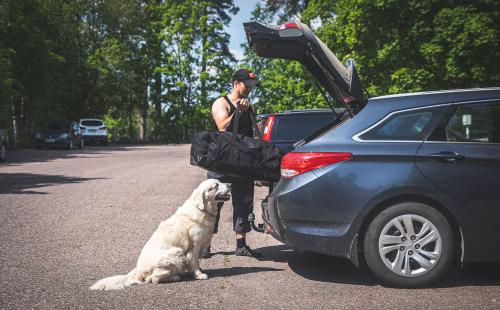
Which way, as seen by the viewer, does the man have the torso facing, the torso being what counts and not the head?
to the viewer's right

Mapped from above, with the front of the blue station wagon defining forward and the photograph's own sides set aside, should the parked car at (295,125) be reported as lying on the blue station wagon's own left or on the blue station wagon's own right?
on the blue station wagon's own left

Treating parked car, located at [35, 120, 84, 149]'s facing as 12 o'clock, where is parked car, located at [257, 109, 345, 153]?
parked car, located at [257, 109, 345, 153] is roughly at 10 o'clock from parked car, located at [35, 120, 84, 149].

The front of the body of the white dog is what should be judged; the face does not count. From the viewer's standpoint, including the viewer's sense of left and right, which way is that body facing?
facing to the right of the viewer

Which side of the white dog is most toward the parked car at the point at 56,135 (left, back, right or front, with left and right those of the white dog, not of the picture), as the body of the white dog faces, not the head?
left

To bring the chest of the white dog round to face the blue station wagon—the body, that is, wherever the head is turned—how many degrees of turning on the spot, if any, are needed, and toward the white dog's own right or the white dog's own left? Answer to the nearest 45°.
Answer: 0° — it already faces it

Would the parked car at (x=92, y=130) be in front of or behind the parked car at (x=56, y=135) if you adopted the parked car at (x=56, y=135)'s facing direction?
behind

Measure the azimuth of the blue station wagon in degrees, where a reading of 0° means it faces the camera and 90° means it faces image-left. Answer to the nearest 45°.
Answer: approximately 270°

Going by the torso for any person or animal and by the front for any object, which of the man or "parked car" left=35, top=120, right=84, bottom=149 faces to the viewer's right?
the man

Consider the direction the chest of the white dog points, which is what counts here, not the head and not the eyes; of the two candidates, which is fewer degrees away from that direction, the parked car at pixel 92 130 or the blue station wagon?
the blue station wagon

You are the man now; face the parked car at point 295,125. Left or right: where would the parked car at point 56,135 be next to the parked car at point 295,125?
left

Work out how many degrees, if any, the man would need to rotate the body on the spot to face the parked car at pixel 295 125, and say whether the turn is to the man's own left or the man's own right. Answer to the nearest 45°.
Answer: approximately 90° to the man's own left
